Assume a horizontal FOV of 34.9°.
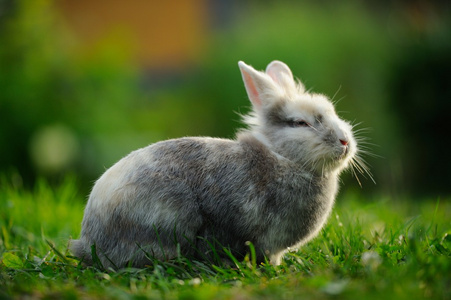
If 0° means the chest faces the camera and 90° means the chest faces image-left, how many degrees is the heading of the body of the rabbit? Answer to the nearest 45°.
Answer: approximately 270°
